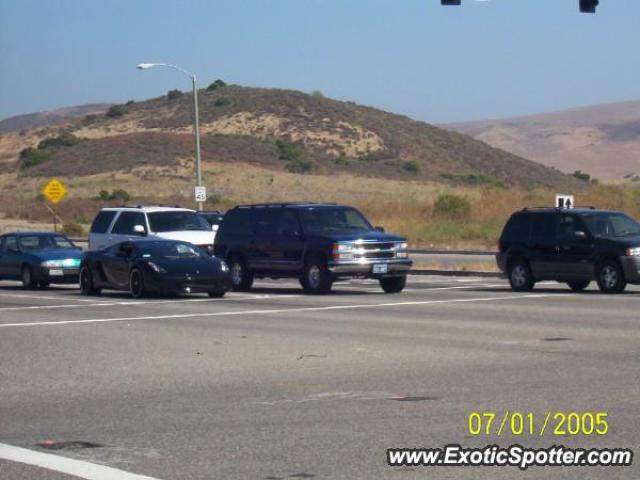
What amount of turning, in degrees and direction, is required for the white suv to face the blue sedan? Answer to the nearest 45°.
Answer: approximately 135° to its right

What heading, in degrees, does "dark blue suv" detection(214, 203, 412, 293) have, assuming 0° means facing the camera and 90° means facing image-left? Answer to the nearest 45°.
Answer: approximately 315°

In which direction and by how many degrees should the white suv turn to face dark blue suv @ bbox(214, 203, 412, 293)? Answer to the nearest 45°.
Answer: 0° — it already faces it

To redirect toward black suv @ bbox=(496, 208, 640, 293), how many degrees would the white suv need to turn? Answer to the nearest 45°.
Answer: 0° — it already faces it

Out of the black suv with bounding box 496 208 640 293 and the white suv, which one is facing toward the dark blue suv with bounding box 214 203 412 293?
the white suv

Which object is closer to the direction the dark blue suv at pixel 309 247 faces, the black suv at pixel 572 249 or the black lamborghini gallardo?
the black suv

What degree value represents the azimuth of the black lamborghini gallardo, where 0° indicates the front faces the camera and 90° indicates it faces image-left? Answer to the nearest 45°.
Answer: approximately 315°
